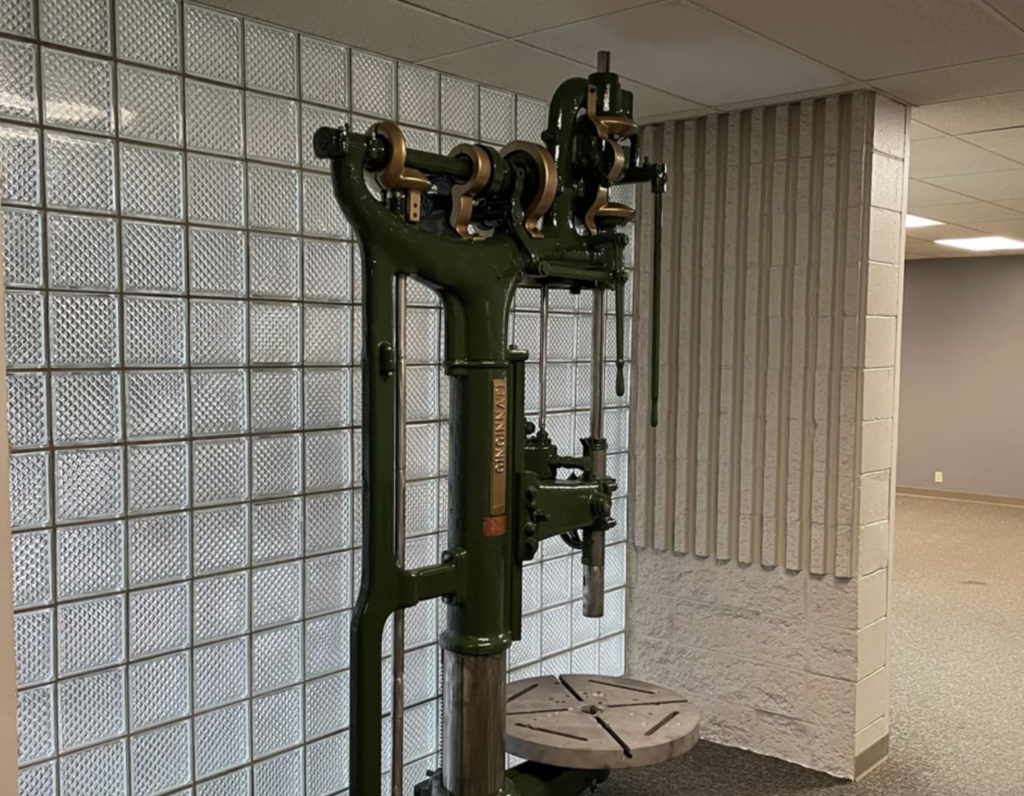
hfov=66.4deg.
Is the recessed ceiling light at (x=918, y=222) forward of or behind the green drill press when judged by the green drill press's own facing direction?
forward

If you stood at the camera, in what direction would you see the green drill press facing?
facing away from the viewer and to the right of the viewer

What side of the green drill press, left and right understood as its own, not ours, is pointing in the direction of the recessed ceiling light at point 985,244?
front
